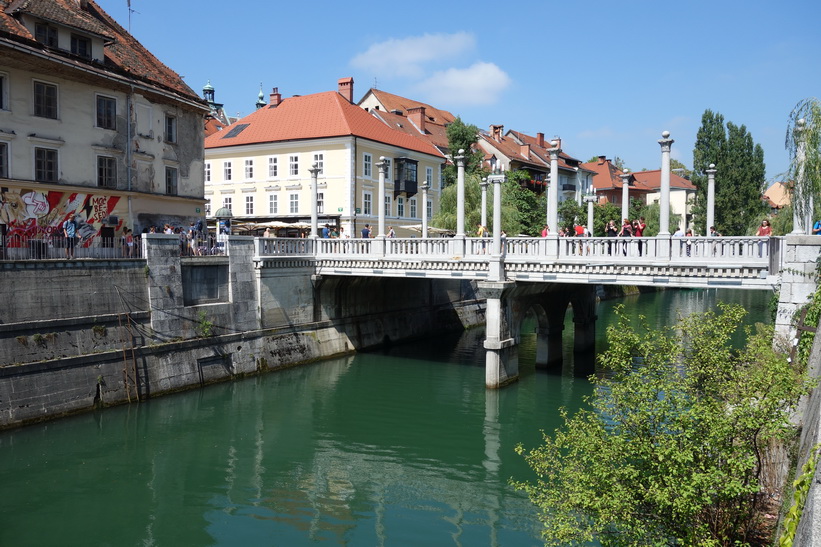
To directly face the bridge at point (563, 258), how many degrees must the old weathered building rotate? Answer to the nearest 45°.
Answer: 0° — it already faces it

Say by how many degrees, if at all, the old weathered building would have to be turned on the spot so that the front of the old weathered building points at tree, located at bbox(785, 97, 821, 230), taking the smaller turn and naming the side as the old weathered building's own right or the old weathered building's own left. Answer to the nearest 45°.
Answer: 0° — it already faces it

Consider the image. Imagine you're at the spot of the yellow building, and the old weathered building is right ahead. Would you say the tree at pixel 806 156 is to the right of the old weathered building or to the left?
left

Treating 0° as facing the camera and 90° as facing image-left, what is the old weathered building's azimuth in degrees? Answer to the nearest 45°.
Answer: approximately 315°

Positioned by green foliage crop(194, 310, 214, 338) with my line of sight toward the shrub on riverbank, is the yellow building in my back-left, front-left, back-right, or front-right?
back-left

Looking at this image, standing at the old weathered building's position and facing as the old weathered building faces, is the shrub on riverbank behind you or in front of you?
in front

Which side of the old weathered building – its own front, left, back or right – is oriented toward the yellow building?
left
